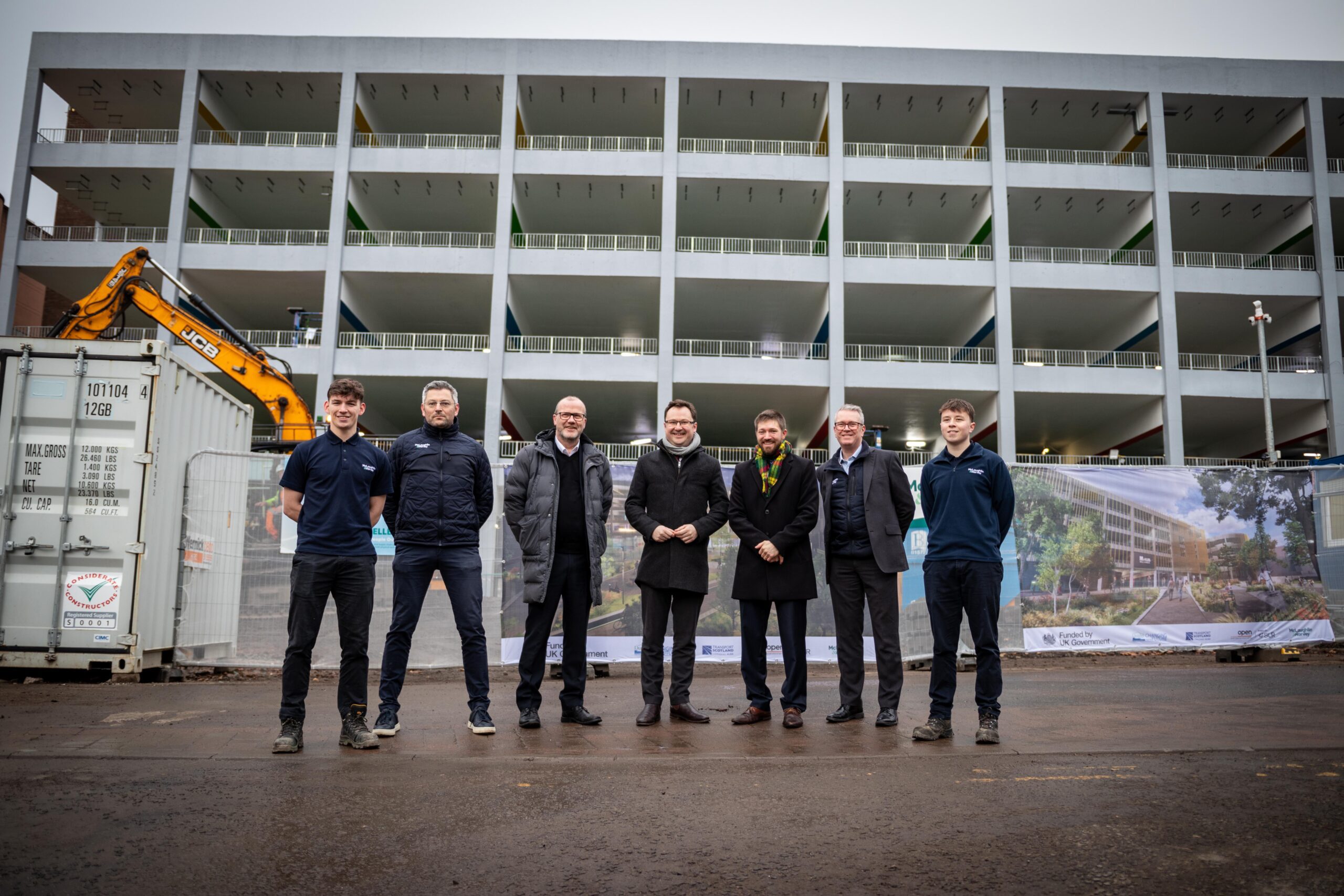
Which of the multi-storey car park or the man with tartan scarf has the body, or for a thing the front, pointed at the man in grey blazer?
the multi-storey car park

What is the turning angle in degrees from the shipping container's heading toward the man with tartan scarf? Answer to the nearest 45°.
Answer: approximately 45° to its left

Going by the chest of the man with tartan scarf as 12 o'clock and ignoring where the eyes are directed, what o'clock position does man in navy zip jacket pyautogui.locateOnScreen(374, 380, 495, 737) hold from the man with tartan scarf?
The man in navy zip jacket is roughly at 2 o'clock from the man with tartan scarf.

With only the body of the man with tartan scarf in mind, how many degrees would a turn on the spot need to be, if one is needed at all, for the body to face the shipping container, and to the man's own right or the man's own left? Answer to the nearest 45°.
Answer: approximately 90° to the man's own right

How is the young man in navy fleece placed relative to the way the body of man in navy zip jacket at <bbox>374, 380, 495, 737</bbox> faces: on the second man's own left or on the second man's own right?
on the second man's own left

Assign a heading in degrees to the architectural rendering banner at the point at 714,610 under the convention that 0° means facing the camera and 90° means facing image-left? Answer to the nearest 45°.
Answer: approximately 0°

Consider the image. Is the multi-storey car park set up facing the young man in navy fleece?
yes

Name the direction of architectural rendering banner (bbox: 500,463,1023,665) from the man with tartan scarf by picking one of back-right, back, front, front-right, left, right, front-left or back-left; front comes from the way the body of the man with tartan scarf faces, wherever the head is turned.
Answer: back

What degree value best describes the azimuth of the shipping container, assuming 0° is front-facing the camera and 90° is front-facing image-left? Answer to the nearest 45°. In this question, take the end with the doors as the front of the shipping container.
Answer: approximately 0°
